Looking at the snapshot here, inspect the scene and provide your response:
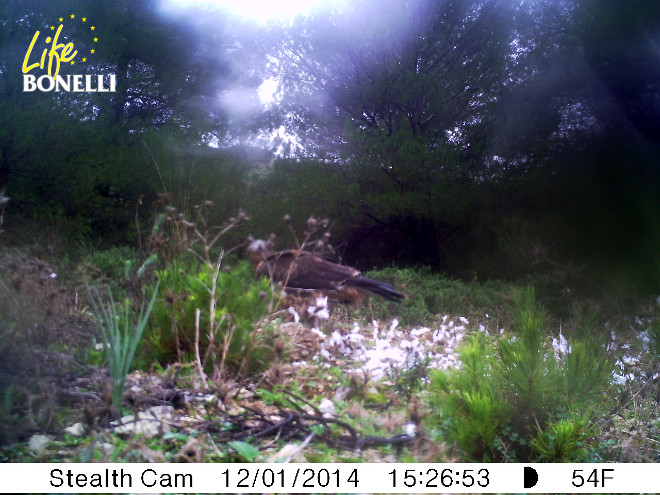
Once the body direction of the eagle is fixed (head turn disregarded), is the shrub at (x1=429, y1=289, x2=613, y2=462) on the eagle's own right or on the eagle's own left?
on the eagle's own left

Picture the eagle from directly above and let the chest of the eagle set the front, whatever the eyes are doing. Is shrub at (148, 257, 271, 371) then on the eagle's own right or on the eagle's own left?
on the eagle's own left

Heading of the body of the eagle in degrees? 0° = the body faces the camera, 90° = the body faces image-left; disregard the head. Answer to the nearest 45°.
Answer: approximately 90°
